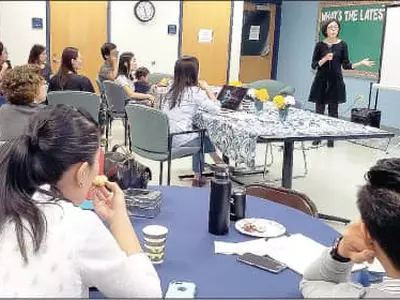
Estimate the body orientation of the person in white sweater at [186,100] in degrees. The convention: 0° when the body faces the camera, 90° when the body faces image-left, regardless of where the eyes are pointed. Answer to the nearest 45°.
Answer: approximately 225°

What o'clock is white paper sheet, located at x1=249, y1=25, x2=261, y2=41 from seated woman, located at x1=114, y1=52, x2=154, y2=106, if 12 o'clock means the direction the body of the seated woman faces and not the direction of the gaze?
The white paper sheet is roughly at 10 o'clock from the seated woman.

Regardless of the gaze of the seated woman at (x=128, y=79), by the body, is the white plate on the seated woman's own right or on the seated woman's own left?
on the seated woman's own right

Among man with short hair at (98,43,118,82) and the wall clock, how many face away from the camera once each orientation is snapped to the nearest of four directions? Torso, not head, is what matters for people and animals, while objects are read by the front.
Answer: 0

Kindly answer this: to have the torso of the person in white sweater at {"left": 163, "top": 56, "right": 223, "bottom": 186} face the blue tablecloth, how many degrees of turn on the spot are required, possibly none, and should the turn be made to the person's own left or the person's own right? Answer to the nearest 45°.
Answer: approximately 135° to the person's own right

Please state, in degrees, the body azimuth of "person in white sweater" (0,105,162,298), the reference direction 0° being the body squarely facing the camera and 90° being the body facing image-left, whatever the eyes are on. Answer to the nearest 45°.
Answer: approximately 225°

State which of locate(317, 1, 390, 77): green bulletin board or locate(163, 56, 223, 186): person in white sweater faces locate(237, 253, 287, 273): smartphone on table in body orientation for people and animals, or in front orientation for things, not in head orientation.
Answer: the green bulletin board

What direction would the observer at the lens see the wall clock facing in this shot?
facing the viewer

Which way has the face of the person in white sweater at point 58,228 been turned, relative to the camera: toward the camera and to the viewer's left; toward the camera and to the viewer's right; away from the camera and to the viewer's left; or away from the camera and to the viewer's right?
away from the camera and to the viewer's right

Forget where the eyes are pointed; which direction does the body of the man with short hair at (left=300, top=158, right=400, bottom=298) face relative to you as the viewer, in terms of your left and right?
facing away from the viewer

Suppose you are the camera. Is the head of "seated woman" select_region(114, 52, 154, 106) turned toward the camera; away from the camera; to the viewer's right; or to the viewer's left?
to the viewer's right

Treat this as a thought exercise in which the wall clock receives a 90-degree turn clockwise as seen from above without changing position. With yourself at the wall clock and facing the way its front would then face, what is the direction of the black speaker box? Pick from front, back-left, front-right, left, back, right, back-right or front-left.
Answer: back-left

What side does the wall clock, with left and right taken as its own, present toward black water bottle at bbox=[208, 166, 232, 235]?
front

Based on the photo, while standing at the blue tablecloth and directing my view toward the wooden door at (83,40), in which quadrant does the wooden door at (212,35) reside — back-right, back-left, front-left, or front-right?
front-right

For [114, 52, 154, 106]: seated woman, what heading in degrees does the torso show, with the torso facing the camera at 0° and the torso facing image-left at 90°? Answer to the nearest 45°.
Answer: approximately 270°

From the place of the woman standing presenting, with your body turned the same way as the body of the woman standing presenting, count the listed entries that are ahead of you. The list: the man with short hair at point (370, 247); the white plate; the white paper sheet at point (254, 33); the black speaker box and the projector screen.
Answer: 2

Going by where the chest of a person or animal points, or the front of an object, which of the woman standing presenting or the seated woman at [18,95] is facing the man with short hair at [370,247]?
the woman standing presenting

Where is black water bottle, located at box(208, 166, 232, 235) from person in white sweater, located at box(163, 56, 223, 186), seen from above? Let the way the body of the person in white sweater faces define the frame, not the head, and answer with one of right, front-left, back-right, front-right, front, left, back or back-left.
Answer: back-right

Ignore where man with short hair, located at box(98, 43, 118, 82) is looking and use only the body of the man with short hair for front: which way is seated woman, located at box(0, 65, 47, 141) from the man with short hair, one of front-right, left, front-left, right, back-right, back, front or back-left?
right

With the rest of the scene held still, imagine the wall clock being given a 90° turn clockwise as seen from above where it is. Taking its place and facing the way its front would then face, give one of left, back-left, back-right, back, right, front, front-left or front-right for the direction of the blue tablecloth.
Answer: left
